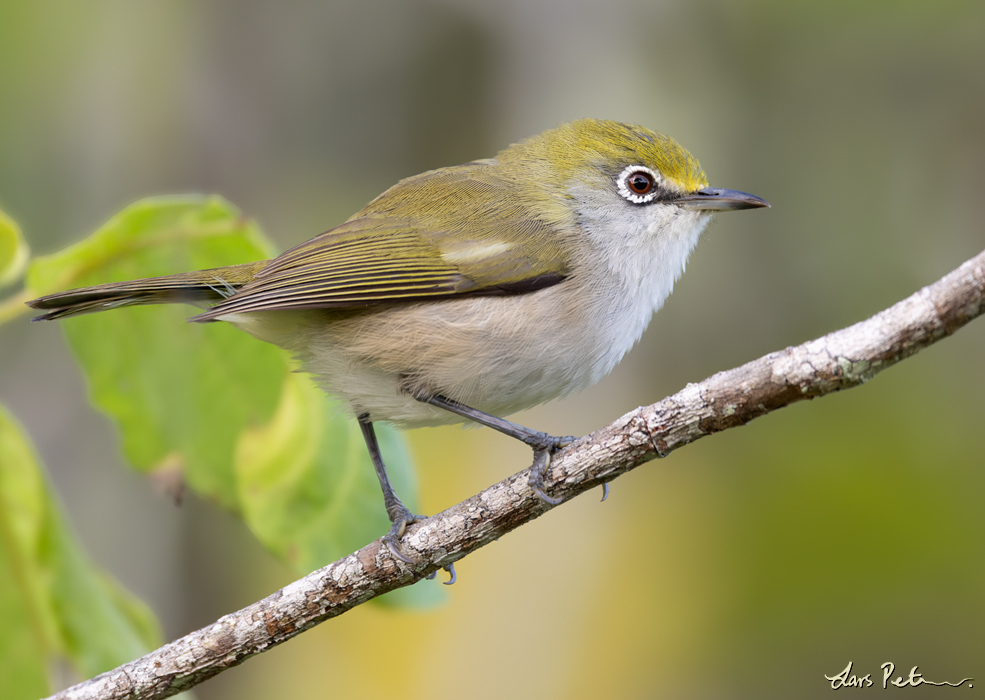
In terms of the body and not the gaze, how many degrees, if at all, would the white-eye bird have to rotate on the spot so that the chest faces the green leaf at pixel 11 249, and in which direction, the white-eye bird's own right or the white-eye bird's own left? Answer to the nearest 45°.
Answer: approximately 135° to the white-eye bird's own right

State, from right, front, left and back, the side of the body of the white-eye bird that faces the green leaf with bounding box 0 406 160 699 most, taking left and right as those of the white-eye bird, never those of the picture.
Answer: back

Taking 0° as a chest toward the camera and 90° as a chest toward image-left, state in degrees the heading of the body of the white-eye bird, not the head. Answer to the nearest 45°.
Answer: approximately 270°

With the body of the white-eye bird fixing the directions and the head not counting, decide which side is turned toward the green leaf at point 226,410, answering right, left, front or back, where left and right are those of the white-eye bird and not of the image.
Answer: back
